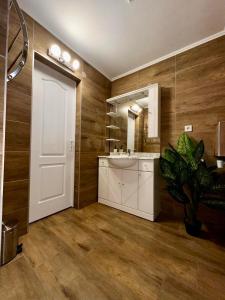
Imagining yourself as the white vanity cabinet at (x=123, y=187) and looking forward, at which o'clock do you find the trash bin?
The trash bin is roughly at 12 o'clock from the white vanity cabinet.

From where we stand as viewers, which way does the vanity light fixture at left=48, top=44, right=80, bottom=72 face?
facing the viewer and to the right of the viewer

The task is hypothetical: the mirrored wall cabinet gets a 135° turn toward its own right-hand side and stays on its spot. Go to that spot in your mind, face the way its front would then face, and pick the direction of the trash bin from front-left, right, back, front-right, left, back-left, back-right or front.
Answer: back-left

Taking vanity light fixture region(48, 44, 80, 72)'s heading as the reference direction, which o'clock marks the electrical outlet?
The electrical outlet is roughly at 11 o'clock from the vanity light fixture.

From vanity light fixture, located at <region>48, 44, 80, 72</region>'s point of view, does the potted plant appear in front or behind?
in front

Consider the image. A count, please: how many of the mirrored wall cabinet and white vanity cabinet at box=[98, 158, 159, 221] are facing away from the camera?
0

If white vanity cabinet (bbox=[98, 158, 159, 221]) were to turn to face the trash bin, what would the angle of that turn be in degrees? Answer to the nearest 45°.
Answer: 0° — it already faces it

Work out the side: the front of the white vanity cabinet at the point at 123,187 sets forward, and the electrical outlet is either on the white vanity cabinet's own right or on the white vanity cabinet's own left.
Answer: on the white vanity cabinet's own left

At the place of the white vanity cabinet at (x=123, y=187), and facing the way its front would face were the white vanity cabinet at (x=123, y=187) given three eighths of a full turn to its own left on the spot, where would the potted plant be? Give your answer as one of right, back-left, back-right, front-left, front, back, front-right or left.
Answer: front-right

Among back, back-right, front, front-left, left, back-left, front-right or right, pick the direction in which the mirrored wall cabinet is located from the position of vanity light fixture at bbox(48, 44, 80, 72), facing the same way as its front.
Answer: front-left

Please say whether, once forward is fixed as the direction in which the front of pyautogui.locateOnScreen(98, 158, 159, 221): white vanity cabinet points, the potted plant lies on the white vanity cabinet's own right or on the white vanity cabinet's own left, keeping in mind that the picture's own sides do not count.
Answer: on the white vanity cabinet's own left

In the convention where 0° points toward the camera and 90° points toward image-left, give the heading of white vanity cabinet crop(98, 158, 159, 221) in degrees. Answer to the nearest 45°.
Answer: approximately 45°

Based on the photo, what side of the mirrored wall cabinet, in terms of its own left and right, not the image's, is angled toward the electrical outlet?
left

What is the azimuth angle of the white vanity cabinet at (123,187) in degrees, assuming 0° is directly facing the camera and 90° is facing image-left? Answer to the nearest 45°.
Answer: approximately 45°

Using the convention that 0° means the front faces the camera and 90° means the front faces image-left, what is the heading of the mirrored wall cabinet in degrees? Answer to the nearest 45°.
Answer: approximately 45°
